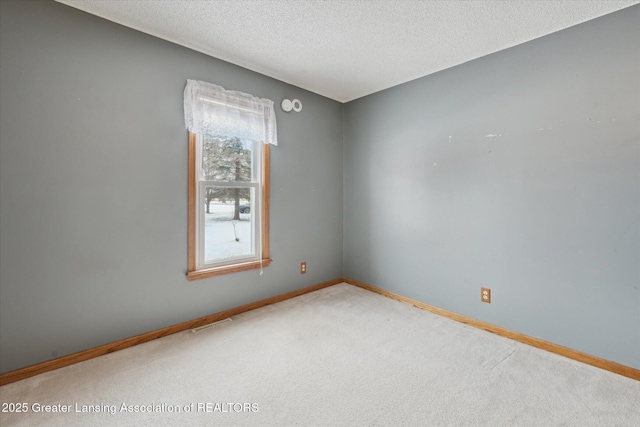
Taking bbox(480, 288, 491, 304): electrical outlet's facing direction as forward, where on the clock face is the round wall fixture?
The round wall fixture is roughly at 1 o'clock from the electrical outlet.

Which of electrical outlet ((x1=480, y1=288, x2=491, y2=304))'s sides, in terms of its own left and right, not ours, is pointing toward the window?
front

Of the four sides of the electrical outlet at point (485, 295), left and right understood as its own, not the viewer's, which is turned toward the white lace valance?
front

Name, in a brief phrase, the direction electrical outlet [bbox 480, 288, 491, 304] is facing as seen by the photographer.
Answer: facing the viewer and to the left of the viewer
